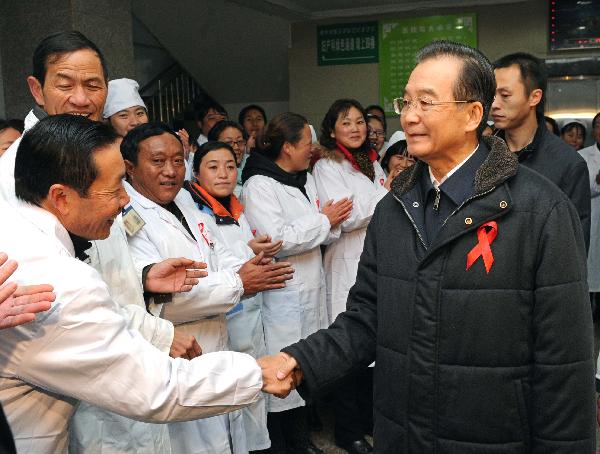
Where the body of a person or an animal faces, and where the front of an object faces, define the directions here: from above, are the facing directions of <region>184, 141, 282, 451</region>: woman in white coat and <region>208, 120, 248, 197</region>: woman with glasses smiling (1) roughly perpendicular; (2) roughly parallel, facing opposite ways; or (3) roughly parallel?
roughly parallel

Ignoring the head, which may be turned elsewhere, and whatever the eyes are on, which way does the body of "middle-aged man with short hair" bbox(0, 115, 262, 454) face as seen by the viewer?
to the viewer's right

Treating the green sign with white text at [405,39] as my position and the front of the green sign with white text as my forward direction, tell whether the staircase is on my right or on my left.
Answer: on my right

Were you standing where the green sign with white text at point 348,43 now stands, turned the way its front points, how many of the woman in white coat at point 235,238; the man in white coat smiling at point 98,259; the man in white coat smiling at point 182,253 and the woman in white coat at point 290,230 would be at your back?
0

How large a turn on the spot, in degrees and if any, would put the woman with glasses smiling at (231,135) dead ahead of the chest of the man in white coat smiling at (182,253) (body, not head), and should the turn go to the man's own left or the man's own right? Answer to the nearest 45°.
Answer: approximately 135° to the man's own left

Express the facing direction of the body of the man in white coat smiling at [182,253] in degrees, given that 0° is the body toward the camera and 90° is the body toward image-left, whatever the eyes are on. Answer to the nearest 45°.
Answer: approximately 315°

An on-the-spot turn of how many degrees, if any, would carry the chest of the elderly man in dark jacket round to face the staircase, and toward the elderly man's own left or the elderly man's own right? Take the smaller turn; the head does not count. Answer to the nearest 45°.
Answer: approximately 90° to the elderly man's own right

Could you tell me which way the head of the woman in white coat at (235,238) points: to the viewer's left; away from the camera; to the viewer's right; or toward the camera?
toward the camera

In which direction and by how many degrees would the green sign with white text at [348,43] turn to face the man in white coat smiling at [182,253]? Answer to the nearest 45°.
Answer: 0° — it already faces them

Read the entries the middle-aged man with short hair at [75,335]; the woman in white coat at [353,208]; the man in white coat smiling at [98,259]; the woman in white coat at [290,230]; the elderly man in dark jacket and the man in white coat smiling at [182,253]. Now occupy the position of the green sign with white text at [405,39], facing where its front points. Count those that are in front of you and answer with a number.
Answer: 6

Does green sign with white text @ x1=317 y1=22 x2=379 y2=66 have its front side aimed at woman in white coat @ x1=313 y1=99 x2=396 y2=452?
yes

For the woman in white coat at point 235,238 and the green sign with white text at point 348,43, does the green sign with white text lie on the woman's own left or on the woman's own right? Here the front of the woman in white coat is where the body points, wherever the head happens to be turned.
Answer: on the woman's own left

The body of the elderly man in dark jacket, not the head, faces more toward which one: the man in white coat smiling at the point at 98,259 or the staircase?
the man in white coat smiling

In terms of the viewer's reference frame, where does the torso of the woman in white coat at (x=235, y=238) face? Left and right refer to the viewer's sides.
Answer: facing the viewer and to the right of the viewer

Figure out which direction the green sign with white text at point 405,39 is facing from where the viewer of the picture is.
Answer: facing the viewer

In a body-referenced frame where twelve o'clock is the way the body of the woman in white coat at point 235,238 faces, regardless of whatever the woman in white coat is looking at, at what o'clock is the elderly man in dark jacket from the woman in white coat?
The elderly man in dark jacket is roughly at 1 o'clock from the woman in white coat.

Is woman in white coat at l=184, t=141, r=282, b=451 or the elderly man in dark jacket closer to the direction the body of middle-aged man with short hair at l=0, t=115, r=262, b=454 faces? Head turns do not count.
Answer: the elderly man in dark jacket
